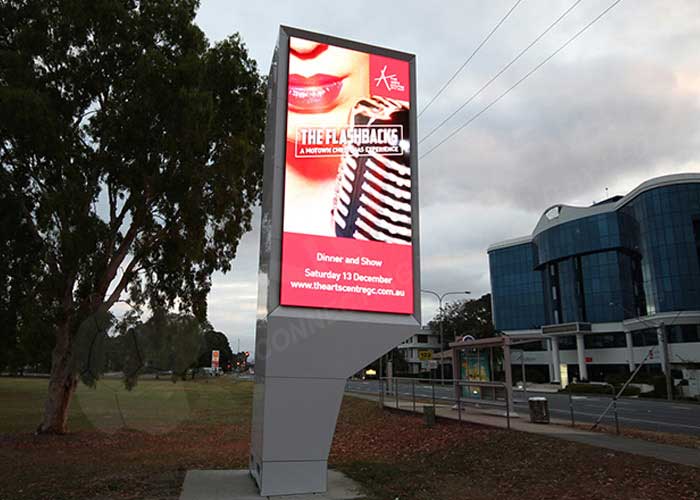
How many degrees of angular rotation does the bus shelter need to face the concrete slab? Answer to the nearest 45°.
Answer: approximately 135° to its right

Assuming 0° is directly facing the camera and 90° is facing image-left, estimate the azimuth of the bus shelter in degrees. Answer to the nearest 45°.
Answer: approximately 225°

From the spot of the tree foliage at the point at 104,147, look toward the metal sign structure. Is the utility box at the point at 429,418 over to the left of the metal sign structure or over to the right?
left

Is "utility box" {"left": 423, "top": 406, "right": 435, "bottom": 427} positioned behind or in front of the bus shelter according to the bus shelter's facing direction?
behind

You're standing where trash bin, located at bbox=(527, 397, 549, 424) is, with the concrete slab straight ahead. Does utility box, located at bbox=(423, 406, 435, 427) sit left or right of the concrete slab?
right

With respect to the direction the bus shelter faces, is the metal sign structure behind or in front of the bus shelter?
behind

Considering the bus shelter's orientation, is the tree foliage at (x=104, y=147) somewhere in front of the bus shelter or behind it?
behind

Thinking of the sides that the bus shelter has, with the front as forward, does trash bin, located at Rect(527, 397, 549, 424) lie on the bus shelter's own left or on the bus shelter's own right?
on the bus shelter's own right
